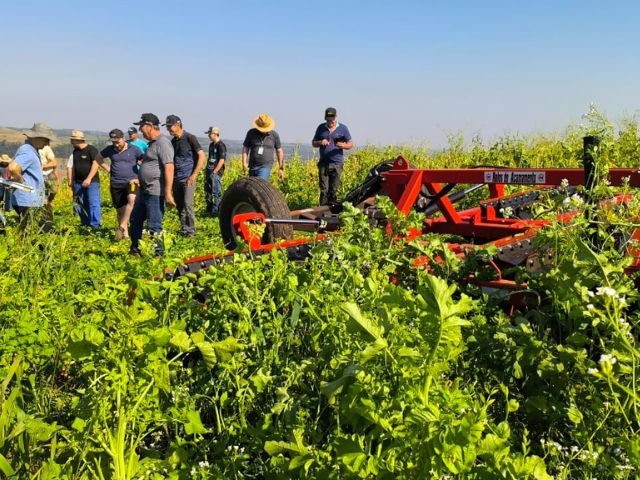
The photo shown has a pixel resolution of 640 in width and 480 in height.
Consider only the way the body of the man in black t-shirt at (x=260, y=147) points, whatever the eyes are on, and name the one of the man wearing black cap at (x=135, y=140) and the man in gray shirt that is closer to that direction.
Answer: the man in gray shirt

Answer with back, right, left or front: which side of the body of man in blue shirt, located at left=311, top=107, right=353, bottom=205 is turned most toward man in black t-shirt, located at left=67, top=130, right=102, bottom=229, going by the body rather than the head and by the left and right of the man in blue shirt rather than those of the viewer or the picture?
right

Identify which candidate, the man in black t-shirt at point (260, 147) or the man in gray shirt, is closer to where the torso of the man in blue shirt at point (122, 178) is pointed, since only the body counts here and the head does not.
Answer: the man in gray shirt

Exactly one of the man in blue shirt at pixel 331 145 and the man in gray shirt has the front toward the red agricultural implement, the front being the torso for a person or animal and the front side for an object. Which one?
the man in blue shirt

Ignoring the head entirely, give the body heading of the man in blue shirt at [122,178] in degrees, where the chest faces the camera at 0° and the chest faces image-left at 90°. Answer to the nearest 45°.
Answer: approximately 0°

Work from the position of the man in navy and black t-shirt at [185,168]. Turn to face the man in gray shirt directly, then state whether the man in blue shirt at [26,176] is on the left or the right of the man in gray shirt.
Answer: right

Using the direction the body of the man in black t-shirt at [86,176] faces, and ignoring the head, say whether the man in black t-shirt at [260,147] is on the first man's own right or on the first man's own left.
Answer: on the first man's own left
